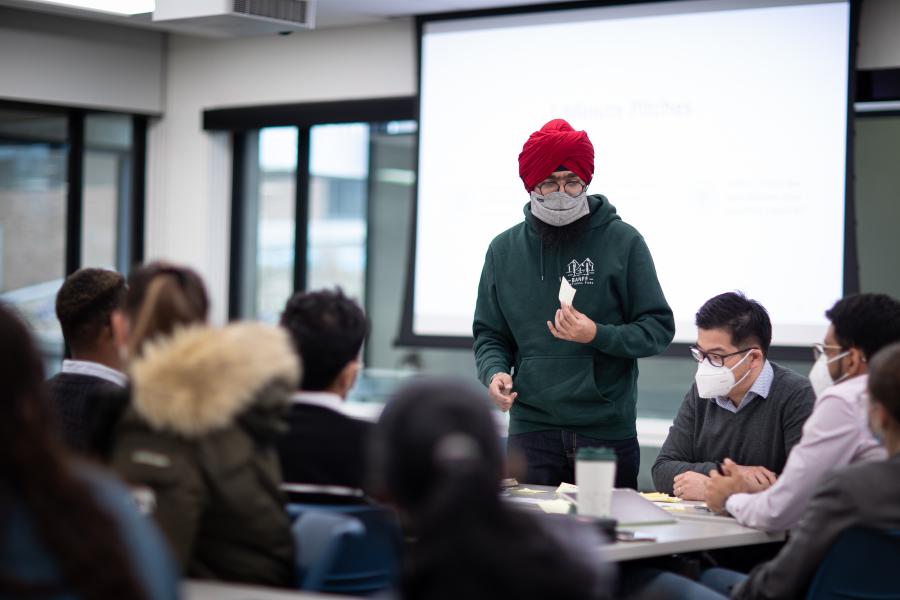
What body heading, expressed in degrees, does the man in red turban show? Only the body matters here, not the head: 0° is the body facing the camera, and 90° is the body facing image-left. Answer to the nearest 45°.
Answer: approximately 0°

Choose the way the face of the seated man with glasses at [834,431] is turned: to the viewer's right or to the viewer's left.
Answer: to the viewer's left

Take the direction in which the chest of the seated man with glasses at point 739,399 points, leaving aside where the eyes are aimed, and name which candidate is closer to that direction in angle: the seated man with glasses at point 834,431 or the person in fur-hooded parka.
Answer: the person in fur-hooded parka

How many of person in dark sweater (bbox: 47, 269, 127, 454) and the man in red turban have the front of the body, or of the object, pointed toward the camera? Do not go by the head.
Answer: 1

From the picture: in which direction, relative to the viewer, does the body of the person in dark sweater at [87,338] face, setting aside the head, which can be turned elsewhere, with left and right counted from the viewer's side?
facing away from the viewer and to the right of the viewer

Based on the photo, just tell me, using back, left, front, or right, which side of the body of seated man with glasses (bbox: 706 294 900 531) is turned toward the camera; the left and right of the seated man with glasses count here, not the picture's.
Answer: left

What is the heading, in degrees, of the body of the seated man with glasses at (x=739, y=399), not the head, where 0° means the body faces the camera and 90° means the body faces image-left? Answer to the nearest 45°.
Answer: approximately 45°

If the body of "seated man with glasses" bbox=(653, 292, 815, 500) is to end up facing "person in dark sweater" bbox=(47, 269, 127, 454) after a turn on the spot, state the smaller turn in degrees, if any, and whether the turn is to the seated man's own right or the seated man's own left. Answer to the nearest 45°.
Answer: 0° — they already face them
